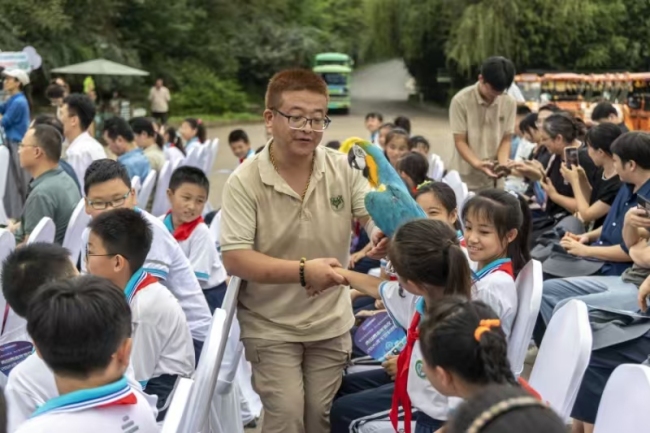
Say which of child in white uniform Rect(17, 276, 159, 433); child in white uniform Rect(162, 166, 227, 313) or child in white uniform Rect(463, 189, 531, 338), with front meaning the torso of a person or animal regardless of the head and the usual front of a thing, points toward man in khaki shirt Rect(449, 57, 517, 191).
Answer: child in white uniform Rect(17, 276, 159, 433)

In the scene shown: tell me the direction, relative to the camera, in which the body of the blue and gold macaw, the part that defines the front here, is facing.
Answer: to the viewer's left

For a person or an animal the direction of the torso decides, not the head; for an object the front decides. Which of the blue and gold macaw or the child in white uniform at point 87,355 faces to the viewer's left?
the blue and gold macaw

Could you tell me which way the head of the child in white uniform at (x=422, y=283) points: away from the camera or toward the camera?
away from the camera

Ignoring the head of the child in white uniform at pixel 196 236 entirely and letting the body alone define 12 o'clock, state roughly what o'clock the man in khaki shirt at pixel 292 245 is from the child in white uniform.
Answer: The man in khaki shirt is roughly at 10 o'clock from the child in white uniform.

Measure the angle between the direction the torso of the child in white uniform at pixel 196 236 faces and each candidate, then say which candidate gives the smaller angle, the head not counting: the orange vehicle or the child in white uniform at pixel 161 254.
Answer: the child in white uniform

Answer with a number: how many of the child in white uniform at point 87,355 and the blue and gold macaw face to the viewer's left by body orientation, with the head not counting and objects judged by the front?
1

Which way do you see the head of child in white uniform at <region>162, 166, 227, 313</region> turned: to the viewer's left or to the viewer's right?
to the viewer's right

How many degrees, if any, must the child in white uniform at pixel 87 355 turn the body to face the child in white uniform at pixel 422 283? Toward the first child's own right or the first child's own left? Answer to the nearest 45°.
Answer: approximately 45° to the first child's own right

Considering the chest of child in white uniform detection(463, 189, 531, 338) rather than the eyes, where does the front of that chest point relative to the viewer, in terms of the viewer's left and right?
facing the viewer and to the left of the viewer

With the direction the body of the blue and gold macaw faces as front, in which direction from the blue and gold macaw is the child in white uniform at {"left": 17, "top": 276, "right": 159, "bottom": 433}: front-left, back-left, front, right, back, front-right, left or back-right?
front-left

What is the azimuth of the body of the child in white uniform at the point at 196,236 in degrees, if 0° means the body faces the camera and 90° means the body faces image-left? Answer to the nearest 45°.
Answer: approximately 45°

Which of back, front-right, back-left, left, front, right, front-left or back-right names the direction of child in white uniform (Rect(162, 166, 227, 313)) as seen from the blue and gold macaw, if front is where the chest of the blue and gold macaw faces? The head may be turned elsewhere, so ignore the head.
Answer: front-right

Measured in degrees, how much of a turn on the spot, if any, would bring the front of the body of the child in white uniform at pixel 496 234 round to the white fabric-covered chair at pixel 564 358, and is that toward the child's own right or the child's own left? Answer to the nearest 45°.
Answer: approximately 45° to the child's own left

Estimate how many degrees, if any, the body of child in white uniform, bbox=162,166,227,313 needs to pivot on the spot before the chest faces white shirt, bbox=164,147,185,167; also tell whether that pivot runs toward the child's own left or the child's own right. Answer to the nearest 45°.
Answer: approximately 135° to the child's own right

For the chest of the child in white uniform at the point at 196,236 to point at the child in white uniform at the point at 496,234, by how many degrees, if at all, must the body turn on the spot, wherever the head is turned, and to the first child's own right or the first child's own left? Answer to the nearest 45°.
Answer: approximately 90° to the first child's own left

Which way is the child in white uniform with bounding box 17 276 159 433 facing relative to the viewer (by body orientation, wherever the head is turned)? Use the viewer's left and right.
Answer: facing away from the viewer and to the right of the viewer
